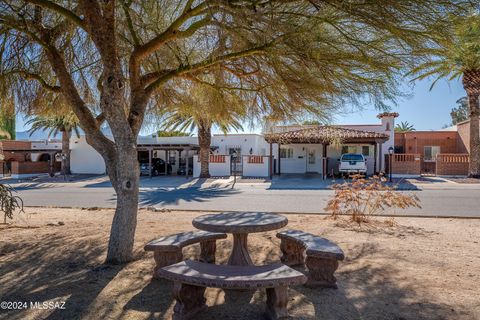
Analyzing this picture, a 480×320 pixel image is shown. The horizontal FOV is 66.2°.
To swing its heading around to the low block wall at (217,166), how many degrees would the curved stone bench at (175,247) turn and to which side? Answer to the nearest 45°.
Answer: approximately 135° to its left

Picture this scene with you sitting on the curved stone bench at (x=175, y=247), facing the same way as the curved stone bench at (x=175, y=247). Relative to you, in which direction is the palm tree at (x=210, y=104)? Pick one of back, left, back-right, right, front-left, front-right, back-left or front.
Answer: back-left

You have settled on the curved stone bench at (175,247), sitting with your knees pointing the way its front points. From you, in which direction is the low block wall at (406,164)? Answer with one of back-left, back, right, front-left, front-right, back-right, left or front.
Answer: left

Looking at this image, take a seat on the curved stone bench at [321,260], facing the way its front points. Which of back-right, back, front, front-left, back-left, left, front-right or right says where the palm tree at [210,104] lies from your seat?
right

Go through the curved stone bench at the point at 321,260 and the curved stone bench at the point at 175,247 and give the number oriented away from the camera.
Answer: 0

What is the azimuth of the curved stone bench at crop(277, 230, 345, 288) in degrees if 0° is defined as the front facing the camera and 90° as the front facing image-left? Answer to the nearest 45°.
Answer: approximately 45°

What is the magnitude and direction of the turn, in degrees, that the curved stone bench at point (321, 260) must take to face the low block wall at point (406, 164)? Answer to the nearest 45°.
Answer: approximately 135° to its right

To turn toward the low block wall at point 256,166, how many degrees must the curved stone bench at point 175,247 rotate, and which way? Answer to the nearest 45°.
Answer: approximately 135° to its left

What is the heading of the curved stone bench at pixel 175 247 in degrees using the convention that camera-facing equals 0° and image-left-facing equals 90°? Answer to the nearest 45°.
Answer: approximately 315°
